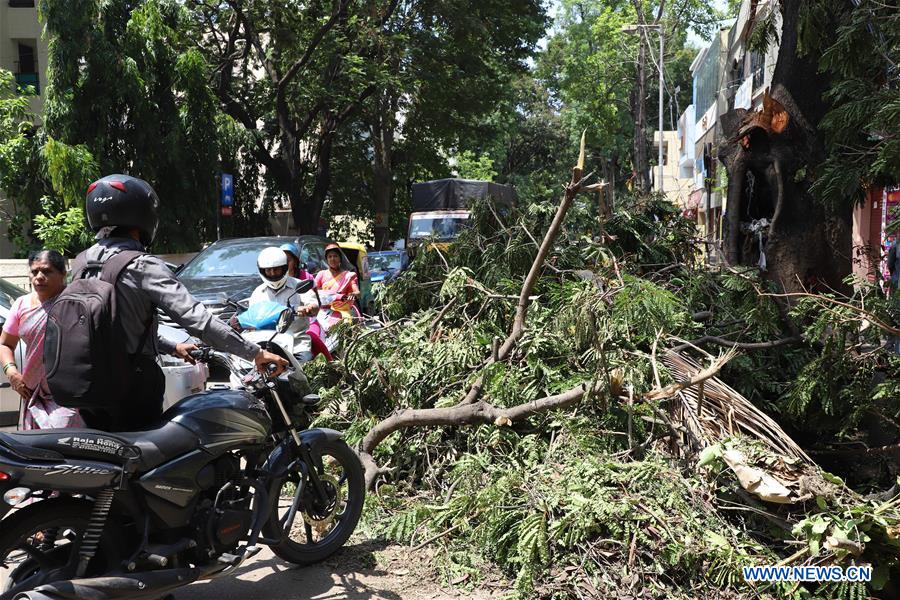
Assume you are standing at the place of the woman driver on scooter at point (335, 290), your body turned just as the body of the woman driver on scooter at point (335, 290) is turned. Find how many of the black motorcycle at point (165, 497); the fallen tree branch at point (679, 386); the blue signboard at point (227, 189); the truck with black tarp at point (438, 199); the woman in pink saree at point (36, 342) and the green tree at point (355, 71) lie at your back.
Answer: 3

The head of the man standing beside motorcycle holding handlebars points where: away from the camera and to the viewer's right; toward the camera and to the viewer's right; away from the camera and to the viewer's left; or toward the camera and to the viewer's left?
away from the camera and to the viewer's right

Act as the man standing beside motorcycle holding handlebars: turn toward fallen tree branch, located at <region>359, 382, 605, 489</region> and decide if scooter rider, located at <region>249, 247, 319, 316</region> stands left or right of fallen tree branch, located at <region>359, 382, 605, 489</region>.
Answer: left

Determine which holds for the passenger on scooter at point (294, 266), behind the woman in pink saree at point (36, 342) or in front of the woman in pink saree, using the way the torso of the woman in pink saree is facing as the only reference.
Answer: behind

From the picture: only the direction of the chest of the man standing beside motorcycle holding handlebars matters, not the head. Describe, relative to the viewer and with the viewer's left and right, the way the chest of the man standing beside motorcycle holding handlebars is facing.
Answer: facing away from the viewer and to the right of the viewer

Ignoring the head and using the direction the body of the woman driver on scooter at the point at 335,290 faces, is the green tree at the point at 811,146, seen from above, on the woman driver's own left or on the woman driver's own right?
on the woman driver's own left

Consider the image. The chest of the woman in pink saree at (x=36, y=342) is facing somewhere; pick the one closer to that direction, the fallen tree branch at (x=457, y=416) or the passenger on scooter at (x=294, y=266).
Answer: the fallen tree branch

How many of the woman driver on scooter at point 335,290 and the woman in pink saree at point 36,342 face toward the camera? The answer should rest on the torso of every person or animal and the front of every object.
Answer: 2

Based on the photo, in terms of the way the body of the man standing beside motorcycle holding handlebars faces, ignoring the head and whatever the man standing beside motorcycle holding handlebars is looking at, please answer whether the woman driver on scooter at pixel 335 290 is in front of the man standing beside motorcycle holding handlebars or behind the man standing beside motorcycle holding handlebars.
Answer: in front

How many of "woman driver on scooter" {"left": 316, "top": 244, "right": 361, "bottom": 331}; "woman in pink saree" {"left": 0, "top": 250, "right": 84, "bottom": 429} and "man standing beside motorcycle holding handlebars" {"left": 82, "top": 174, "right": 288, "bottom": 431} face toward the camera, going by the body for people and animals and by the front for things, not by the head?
2

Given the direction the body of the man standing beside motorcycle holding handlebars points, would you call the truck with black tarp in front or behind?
in front
